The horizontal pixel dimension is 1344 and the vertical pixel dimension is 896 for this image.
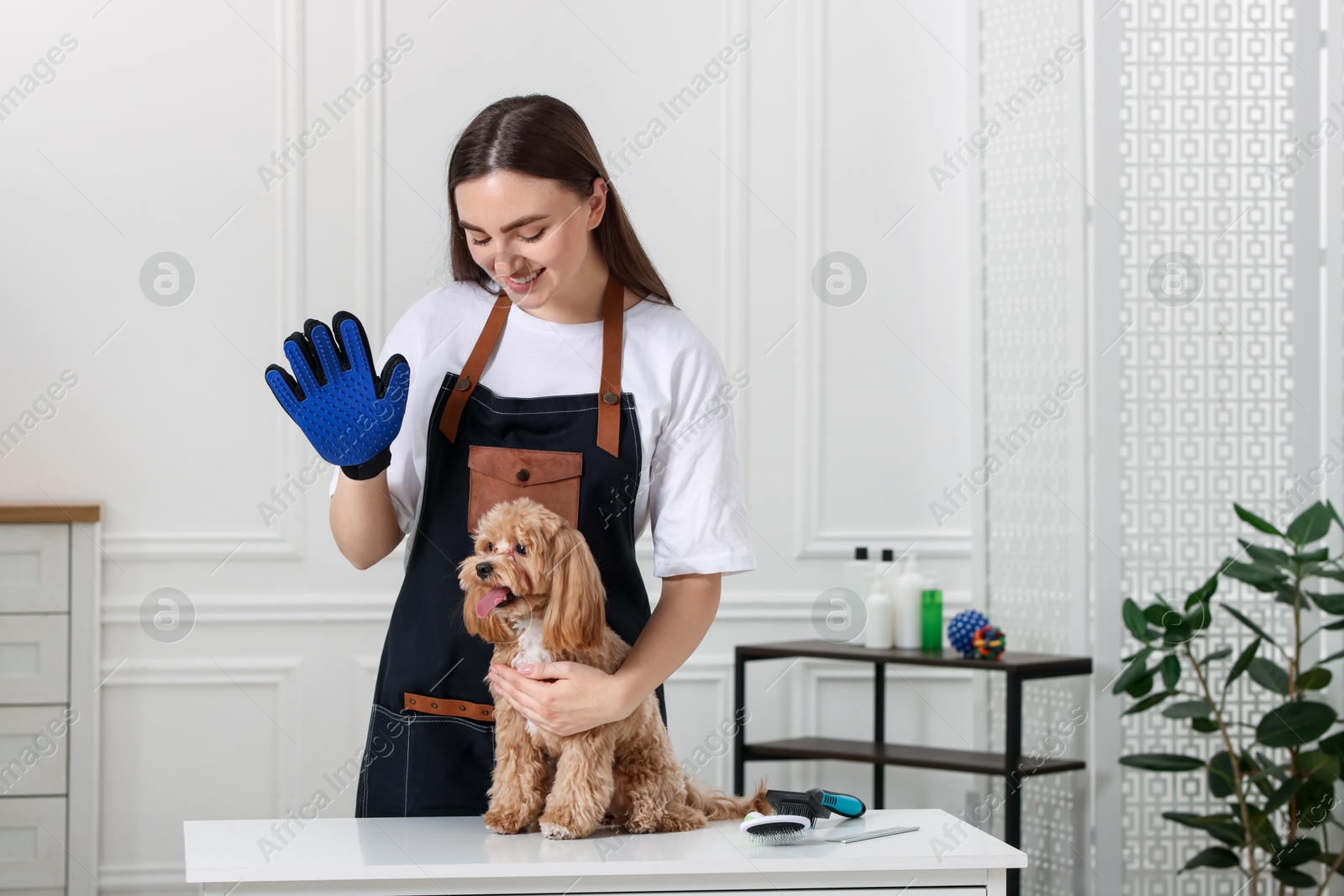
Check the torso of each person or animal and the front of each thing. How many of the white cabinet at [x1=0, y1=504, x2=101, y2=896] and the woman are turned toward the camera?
2

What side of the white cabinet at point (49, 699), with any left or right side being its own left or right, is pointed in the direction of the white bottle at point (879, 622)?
left

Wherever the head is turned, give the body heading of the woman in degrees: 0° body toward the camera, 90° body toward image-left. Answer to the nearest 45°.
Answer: approximately 0°

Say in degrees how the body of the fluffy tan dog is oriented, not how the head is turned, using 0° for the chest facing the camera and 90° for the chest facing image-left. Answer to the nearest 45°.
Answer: approximately 45°

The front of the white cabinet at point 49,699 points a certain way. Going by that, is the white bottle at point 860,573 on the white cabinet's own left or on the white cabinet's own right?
on the white cabinet's own left

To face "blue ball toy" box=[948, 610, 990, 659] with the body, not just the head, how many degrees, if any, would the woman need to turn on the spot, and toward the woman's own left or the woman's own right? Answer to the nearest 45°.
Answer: approximately 135° to the woman's own left
